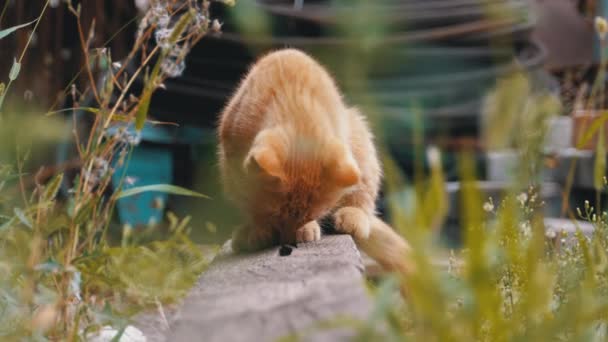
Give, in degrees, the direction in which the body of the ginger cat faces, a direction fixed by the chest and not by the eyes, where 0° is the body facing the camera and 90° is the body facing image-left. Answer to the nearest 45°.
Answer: approximately 0°
